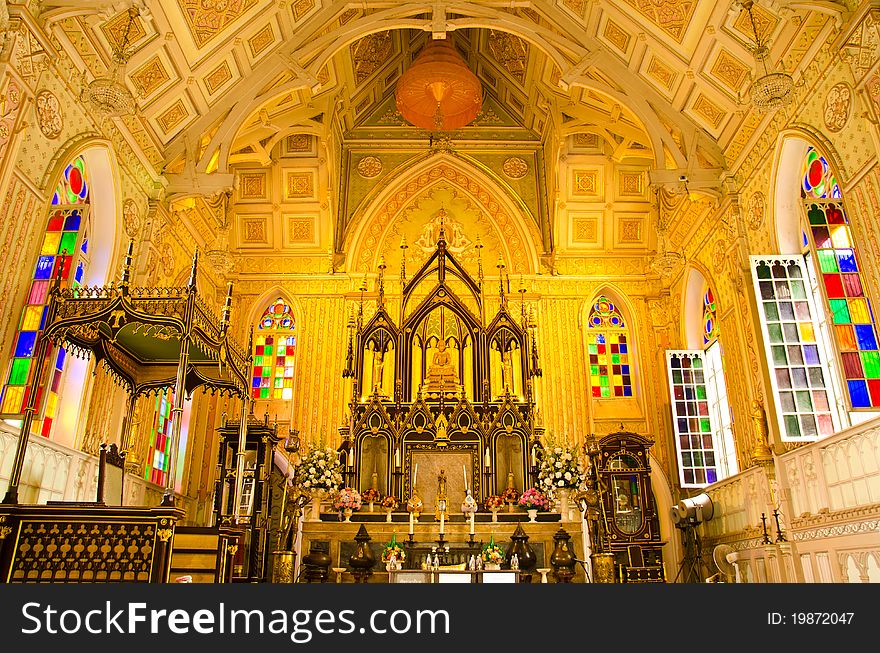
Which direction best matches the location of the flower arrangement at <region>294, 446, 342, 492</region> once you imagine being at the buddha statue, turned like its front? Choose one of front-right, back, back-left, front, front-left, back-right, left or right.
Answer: front-right

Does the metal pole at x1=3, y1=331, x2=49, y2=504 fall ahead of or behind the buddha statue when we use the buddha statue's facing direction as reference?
ahead

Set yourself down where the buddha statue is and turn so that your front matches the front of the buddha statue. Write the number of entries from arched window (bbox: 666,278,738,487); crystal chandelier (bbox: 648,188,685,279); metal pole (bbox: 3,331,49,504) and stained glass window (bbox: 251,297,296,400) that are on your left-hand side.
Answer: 2

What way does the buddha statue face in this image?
toward the camera

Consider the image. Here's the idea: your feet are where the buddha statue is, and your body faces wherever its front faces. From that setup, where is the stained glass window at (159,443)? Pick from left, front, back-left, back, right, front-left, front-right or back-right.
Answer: right

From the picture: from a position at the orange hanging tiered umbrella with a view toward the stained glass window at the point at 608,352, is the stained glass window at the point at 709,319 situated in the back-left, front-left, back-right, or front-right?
front-right

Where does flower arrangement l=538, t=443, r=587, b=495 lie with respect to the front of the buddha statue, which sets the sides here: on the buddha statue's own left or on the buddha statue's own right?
on the buddha statue's own left

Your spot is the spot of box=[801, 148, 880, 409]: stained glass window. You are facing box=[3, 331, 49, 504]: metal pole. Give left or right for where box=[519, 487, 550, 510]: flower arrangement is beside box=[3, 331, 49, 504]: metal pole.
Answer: right

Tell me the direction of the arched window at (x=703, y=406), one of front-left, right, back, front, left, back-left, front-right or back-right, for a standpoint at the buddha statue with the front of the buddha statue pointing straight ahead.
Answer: left

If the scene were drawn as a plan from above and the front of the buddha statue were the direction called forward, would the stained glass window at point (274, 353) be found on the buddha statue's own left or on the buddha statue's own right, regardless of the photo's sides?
on the buddha statue's own right

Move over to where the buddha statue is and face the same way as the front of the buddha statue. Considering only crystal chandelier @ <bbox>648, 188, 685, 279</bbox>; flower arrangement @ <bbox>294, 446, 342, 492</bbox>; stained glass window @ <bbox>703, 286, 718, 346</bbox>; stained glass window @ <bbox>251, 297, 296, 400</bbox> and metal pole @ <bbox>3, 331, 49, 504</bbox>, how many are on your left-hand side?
2
